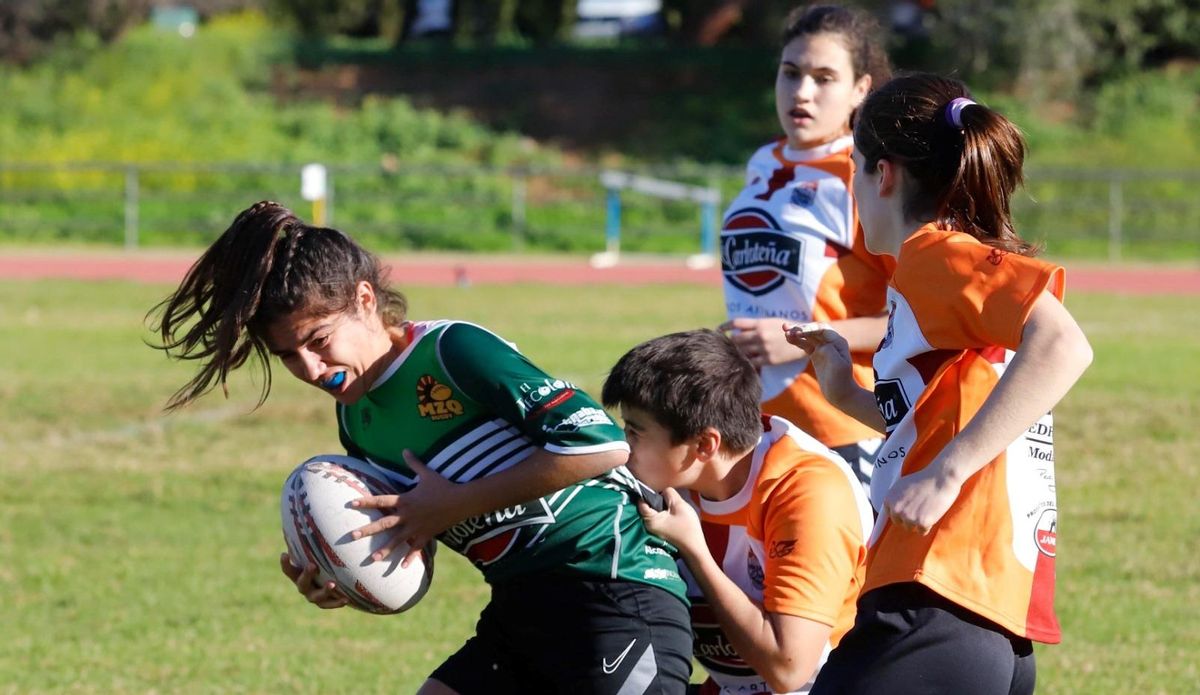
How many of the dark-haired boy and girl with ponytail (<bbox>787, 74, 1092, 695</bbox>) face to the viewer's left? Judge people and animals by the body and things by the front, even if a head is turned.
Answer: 2

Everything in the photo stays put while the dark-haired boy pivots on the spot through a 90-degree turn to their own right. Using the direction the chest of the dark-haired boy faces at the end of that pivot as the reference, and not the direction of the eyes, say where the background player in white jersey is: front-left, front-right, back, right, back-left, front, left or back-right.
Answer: front

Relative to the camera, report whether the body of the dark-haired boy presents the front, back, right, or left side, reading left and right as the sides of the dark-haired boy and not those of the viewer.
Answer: left

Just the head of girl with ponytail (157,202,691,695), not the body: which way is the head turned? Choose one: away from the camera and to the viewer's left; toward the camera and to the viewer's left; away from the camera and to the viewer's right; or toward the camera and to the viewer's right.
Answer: toward the camera and to the viewer's left

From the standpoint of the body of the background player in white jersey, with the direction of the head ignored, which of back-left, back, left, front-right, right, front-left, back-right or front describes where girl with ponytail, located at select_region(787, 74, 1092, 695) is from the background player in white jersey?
front-left

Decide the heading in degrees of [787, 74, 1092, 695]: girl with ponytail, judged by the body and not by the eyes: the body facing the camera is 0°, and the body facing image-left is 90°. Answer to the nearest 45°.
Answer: approximately 90°

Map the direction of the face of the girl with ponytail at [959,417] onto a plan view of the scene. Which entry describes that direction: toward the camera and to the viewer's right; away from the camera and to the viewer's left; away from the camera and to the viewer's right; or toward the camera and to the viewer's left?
away from the camera and to the viewer's left

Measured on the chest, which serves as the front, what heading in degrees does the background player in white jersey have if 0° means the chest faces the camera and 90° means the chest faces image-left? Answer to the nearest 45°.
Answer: approximately 45°

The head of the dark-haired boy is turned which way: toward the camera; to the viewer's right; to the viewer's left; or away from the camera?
to the viewer's left

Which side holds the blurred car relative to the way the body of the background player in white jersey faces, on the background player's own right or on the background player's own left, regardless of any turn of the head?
on the background player's own right
